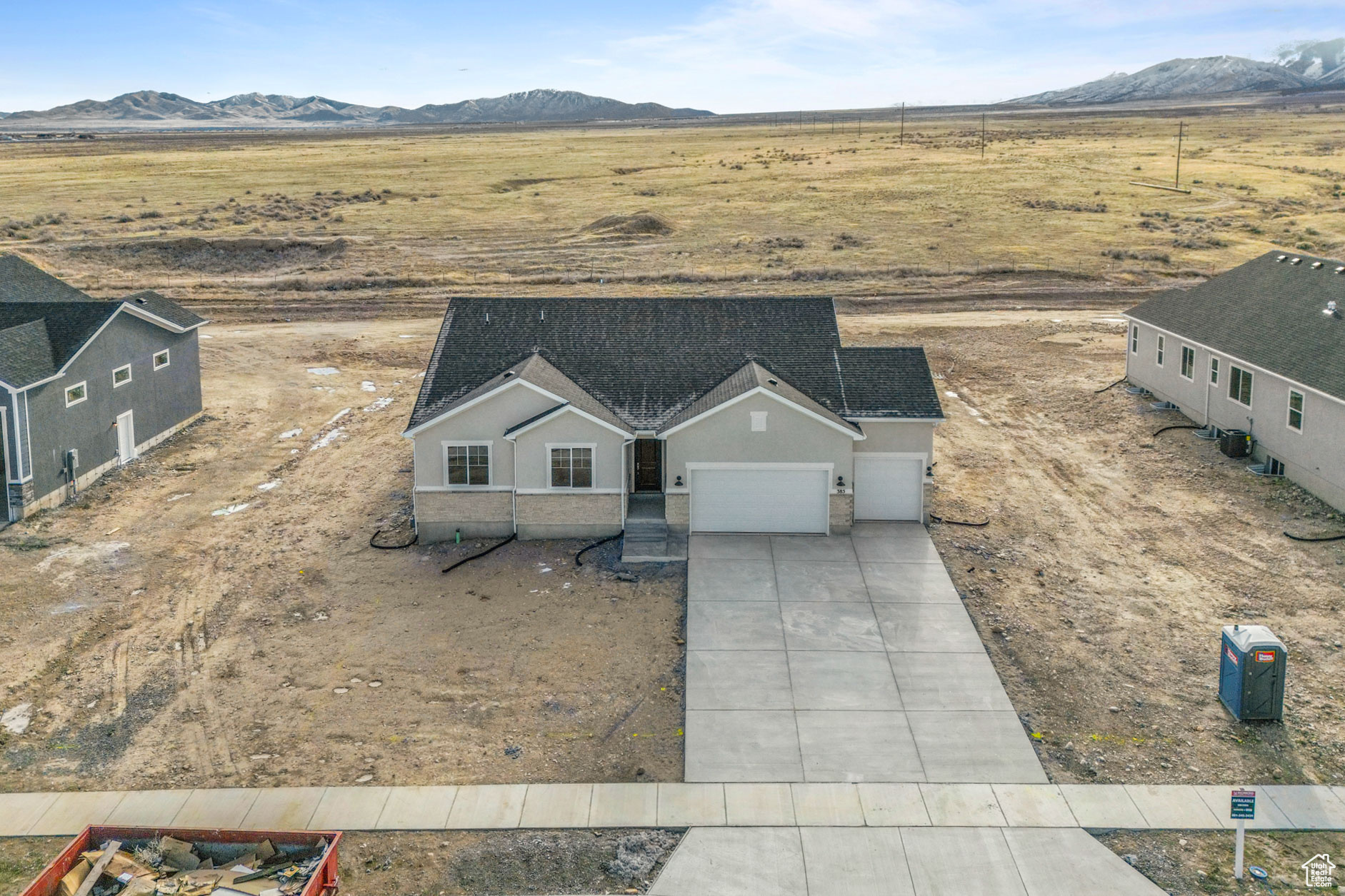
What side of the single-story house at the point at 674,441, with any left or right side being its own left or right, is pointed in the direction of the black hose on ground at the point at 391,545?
right

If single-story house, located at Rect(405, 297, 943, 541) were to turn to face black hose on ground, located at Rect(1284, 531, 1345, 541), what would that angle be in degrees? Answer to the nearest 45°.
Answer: approximately 90° to its left

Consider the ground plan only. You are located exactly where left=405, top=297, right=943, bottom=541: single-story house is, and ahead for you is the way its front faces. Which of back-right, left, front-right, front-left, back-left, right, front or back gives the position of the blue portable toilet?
front-left

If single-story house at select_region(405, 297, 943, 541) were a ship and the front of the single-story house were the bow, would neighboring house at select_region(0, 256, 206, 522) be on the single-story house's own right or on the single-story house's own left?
on the single-story house's own right

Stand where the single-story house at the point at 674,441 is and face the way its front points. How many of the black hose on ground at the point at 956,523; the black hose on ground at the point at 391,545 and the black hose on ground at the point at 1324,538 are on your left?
2

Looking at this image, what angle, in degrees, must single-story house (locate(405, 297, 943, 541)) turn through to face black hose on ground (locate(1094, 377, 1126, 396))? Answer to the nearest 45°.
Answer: approximately 135° to its left

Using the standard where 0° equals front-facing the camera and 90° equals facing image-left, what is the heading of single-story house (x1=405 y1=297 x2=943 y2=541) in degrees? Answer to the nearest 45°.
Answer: approximately 0°

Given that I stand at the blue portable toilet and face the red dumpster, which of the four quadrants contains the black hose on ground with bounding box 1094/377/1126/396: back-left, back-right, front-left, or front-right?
back-right

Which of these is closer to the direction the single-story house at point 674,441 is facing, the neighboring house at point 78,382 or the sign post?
the sign post
